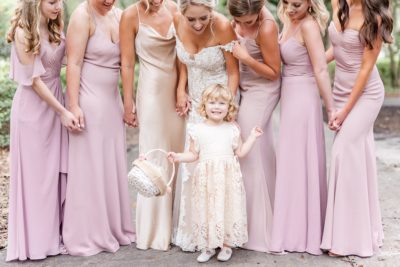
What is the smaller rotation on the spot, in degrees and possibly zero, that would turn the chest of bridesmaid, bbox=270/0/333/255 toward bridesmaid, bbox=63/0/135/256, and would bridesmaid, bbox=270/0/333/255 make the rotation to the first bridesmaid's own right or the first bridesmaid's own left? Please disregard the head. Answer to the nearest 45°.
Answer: approximately 45° to the first bridesmaid's own right

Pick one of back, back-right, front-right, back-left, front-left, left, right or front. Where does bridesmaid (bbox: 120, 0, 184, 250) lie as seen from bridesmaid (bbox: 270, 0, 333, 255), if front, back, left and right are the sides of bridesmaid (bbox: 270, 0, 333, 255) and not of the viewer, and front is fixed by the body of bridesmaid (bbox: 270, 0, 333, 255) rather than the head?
front-right

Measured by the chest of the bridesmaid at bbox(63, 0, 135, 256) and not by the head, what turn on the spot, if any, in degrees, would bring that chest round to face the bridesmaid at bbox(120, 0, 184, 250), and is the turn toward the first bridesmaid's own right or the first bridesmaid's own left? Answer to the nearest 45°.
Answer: approximately 45° to the first bridesmaid's own left

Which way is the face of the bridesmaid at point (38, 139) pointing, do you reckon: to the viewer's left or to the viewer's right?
to the viewer's right

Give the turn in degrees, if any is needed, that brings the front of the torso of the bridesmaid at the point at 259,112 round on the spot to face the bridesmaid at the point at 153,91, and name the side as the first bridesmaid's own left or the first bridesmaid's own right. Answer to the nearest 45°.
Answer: approximately 45° to the first bridesmaid's own right

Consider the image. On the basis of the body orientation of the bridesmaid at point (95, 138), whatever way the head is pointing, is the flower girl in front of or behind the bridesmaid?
in front

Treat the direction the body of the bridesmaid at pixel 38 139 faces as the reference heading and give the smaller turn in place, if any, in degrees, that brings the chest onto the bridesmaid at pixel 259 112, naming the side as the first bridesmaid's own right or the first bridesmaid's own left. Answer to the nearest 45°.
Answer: approximately 45° to the first bridesmaid's own left

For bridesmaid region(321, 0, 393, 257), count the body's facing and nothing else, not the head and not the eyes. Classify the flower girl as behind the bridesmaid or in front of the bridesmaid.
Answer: in front

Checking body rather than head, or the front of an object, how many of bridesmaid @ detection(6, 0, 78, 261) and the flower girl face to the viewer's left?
0
